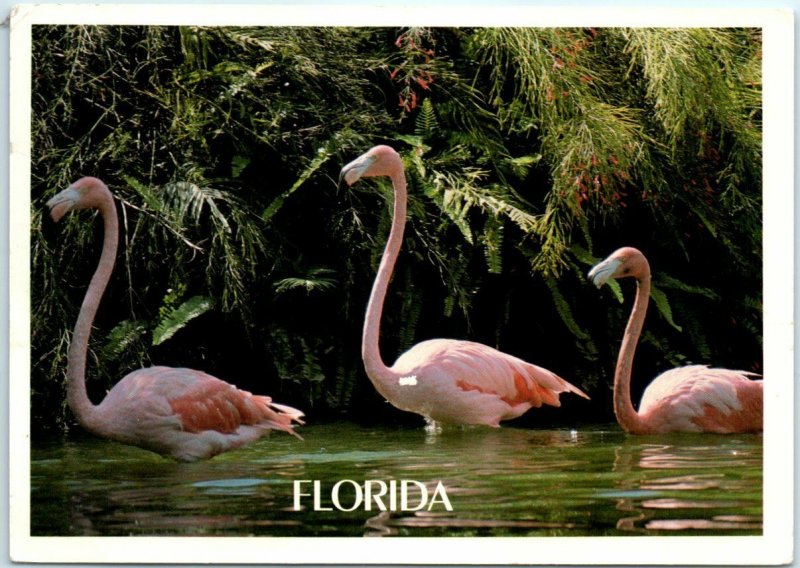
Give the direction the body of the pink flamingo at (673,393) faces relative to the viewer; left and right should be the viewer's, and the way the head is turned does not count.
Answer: facing to the left of the viewer

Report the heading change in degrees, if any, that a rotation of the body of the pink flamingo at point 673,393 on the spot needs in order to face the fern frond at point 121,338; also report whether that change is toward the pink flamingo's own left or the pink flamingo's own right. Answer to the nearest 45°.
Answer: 0° — it already faces it

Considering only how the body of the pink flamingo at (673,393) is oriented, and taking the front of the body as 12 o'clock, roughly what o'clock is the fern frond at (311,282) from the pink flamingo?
The fern frond is roughly at 12 o'clock from the pink flamingo.

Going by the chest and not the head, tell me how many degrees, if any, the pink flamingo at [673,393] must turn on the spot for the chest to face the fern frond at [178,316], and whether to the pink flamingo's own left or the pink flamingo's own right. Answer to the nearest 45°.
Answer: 0° — it already faces it
